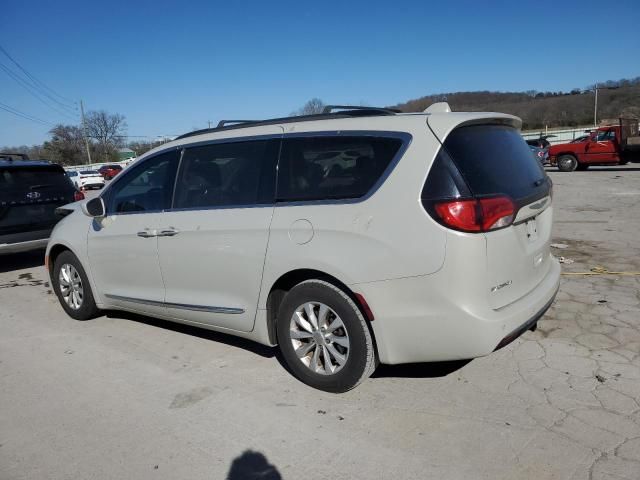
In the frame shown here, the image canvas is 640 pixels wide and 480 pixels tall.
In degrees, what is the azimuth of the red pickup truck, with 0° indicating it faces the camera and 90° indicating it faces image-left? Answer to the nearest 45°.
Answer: approximately 90°

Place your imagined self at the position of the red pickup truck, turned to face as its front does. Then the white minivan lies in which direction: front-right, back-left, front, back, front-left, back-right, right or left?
left

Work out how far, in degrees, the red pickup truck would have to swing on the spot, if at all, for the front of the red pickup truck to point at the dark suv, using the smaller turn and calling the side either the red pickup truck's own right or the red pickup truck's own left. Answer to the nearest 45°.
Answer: approximately 90° to the red pickup truck's own left

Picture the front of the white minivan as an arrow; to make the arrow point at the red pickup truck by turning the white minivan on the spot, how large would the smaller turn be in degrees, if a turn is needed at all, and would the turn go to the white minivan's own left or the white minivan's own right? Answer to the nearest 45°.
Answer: approximately 90° to the white minivan's own right

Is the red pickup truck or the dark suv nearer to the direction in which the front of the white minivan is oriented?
the dark suv

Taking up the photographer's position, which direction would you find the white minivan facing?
facing away from the viewer and to the left of the viewer
